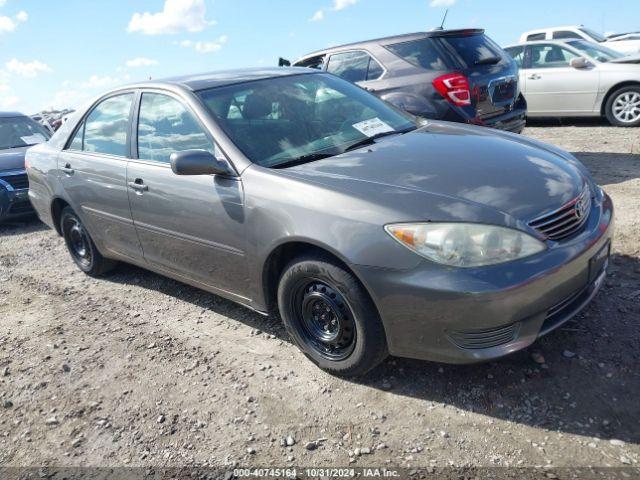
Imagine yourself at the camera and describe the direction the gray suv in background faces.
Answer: facing away from the viewer and to the left of the viewer

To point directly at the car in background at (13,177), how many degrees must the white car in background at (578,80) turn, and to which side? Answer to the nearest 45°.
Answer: approximately 135° to its right

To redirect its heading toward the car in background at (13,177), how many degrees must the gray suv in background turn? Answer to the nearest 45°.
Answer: approximately 45° to its left

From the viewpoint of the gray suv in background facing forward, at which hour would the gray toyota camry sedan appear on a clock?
The gray toyota camry sedan is roughly at 8 o'clock from the gray suv in background.

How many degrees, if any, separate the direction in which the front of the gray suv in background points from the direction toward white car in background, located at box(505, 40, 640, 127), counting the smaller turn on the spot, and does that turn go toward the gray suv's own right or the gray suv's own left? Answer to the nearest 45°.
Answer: approximately 90° to the gray suv's own right

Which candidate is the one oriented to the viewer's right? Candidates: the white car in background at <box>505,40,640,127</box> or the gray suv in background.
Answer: the white car in background

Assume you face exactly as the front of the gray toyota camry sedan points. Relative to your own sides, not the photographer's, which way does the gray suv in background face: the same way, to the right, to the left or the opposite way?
the opposite way

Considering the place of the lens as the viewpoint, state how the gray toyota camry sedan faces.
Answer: facing the viewer and to the right of the viewer

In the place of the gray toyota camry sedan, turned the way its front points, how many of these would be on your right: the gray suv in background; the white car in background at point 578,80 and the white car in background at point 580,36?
0

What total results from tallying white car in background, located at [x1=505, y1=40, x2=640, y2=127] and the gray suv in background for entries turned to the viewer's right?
1

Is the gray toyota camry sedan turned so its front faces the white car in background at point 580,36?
no

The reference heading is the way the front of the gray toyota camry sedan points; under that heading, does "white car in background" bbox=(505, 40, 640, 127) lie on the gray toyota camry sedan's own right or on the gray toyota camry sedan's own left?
on the gray toyota camry sedan's own left

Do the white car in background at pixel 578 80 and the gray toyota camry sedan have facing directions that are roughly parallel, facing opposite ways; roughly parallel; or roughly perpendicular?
roughly parallel

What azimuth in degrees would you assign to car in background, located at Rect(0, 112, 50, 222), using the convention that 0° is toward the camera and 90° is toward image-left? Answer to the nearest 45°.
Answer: approximately 315°
